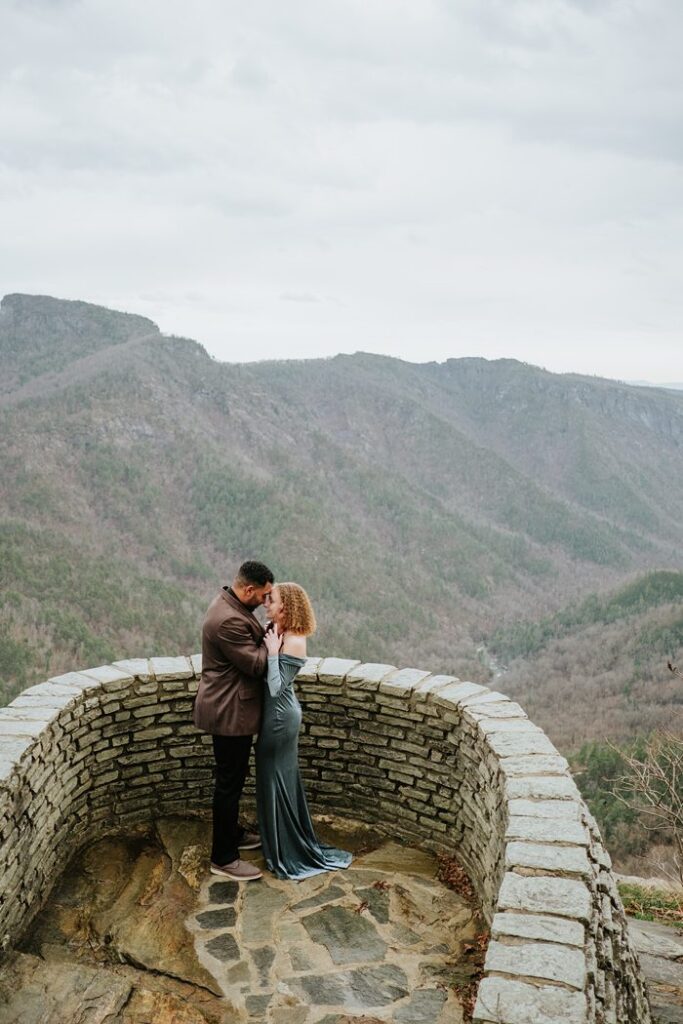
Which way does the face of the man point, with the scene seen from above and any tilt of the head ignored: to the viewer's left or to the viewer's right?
to the viewer's right

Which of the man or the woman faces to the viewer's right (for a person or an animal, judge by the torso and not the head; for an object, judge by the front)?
the man

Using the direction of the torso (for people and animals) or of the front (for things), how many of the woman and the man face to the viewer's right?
1

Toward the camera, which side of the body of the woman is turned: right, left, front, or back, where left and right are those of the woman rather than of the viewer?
left

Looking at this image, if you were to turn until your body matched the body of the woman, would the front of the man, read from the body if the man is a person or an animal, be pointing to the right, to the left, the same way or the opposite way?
the opposite way

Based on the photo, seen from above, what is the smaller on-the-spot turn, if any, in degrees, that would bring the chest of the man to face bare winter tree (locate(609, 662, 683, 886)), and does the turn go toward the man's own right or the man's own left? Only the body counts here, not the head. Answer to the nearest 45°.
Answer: approximately 45° to the man's own left

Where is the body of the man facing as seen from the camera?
to the viewer's right

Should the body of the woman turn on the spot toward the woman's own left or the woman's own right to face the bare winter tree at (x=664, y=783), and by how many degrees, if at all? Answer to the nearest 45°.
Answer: approximately 135° to the woman's own right
